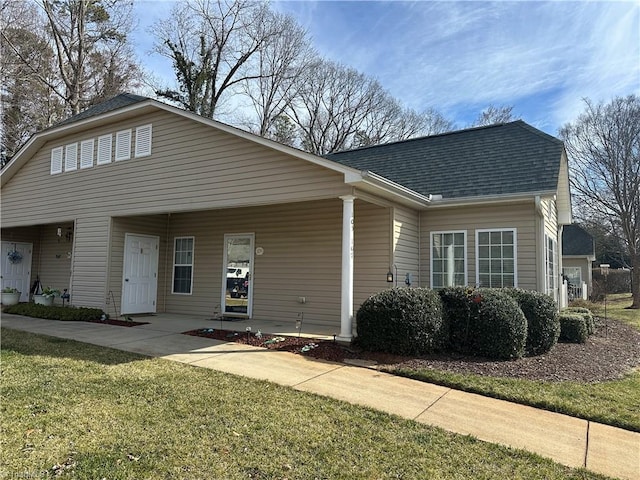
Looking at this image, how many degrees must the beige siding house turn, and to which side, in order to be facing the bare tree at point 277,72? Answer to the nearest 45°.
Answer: approximately 135° to its right

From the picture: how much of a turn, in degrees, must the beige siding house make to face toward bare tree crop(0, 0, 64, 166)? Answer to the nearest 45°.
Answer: approximately 90° to its right

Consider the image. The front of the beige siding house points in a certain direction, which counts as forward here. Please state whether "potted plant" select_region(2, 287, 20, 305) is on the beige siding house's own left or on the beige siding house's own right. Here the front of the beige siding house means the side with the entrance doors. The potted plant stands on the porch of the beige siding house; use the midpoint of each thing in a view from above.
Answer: on the beige siding house's own right

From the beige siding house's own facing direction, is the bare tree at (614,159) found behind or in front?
behind

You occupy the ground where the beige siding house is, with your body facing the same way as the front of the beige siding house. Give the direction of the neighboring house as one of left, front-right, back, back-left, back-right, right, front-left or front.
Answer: back

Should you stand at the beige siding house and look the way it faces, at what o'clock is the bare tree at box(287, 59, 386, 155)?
The bare tree is roughly at 5 o'clock from the beige siding house.

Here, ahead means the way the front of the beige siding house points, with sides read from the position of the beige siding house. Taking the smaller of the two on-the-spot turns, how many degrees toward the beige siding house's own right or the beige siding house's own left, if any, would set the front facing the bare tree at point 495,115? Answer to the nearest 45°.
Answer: approximately 180°

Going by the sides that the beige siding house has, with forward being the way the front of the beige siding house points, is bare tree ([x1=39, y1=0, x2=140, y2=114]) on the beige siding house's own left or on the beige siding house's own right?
on the beige siding house's own right

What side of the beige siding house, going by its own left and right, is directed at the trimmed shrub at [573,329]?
left
